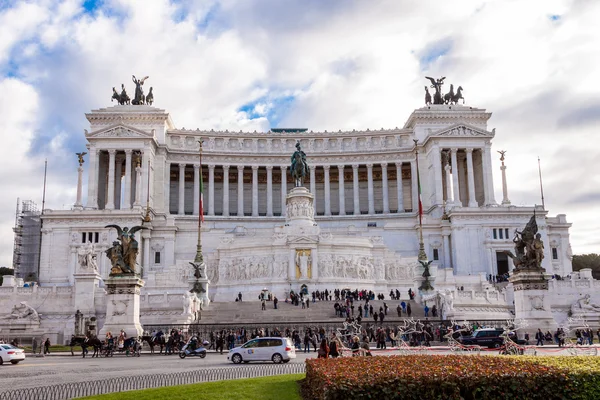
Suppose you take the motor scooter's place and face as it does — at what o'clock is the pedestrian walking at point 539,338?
The pedestrian walking is roughly at 6 o'clock from the motor scooter.

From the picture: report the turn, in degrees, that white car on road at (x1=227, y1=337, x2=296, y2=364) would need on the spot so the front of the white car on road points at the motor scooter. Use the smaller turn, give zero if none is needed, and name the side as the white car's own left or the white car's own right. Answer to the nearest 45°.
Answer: approximately 45° to the white car's own right

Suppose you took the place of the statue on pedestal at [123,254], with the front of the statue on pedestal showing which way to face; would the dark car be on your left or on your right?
on your left

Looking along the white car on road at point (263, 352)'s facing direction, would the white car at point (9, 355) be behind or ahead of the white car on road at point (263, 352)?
ahead

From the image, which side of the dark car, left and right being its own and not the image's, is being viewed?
left

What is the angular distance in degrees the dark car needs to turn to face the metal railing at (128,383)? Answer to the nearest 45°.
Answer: approximately 45° to its left

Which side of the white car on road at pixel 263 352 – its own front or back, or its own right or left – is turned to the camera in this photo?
left

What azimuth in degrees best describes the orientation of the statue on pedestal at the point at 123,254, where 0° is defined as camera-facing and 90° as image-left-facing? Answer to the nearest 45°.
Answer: approximately 0°

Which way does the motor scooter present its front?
to the viewer's left

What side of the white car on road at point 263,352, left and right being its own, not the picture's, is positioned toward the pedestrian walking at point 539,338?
back
